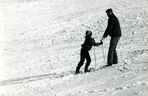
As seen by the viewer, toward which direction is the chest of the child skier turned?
to the viewer's right
